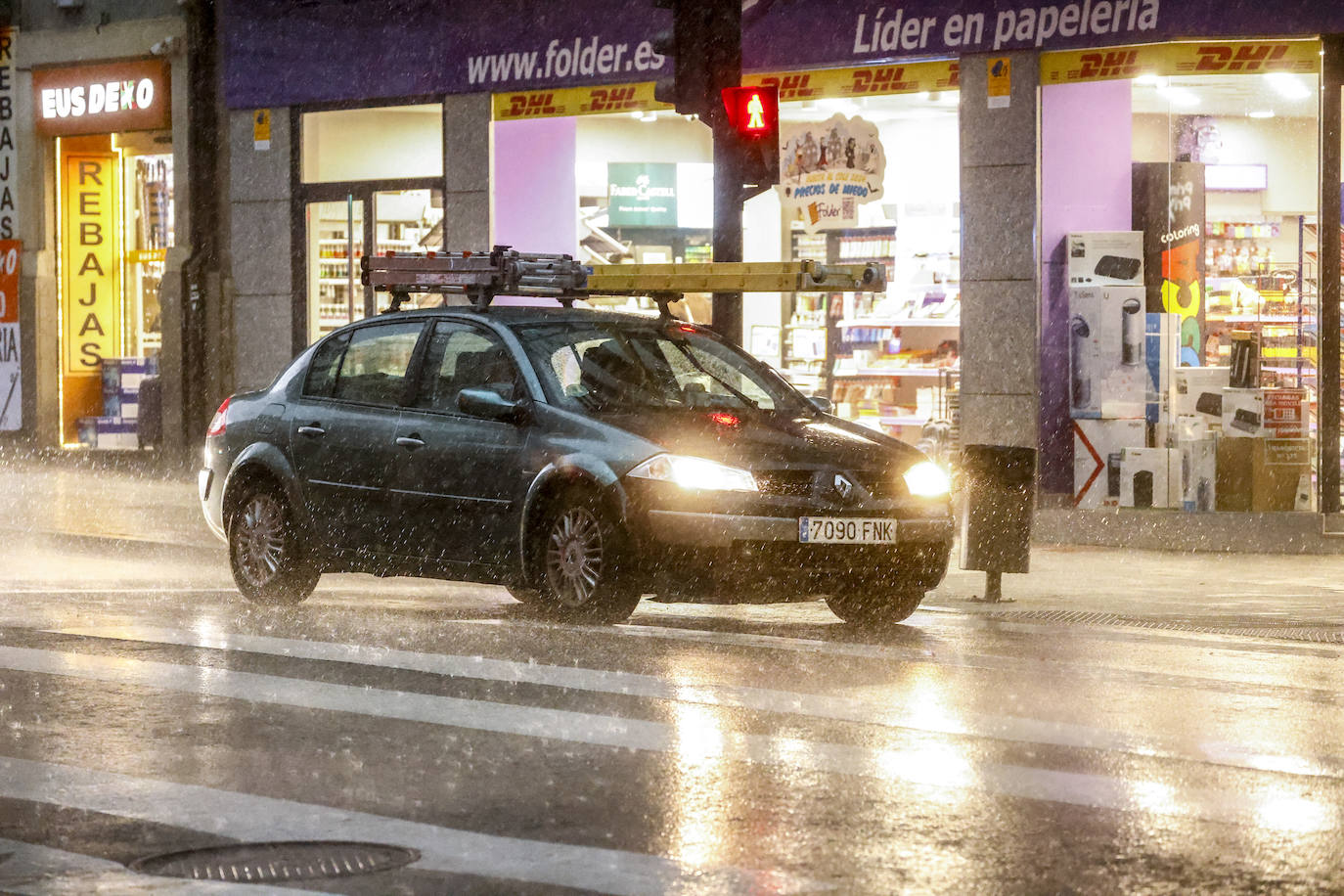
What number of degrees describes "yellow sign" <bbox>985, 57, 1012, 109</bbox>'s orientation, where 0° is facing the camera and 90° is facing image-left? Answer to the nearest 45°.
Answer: approximately 0°

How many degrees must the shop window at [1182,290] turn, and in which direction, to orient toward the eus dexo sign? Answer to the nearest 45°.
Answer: approximately 135° to its right
